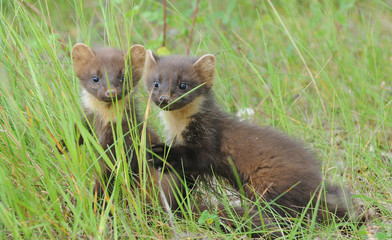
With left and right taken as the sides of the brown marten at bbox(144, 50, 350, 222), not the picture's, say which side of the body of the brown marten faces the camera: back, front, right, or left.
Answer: left

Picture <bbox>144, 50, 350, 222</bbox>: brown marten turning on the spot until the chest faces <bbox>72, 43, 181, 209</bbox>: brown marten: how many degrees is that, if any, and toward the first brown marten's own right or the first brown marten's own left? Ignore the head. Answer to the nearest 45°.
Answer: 0° — it already faces it
